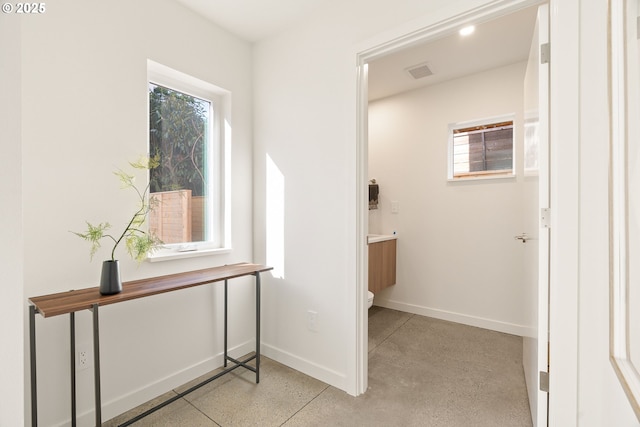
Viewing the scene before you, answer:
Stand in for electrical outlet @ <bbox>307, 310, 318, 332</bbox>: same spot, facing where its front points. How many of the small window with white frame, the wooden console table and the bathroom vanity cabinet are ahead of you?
1

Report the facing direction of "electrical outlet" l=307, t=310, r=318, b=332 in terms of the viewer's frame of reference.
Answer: facing the viewer and to the left of the viewer

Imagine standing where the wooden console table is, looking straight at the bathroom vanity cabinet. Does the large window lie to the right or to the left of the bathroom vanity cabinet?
left

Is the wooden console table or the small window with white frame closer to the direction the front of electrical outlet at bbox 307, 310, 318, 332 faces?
the wooden console table

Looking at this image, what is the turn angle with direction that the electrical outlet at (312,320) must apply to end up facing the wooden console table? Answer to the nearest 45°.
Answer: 0° — it already faces it

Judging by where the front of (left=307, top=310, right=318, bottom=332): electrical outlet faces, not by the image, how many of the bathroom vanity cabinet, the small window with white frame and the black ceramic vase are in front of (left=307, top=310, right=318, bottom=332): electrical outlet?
1

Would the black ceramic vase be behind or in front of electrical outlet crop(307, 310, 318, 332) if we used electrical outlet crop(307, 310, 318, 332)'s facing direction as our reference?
in front

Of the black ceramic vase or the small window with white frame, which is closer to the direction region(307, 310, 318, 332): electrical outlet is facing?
the black ceramic vase

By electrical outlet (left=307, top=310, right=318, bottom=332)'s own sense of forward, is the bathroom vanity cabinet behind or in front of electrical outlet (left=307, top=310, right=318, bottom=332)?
behind

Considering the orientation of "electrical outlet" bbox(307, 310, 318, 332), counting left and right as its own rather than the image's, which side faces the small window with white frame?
back
